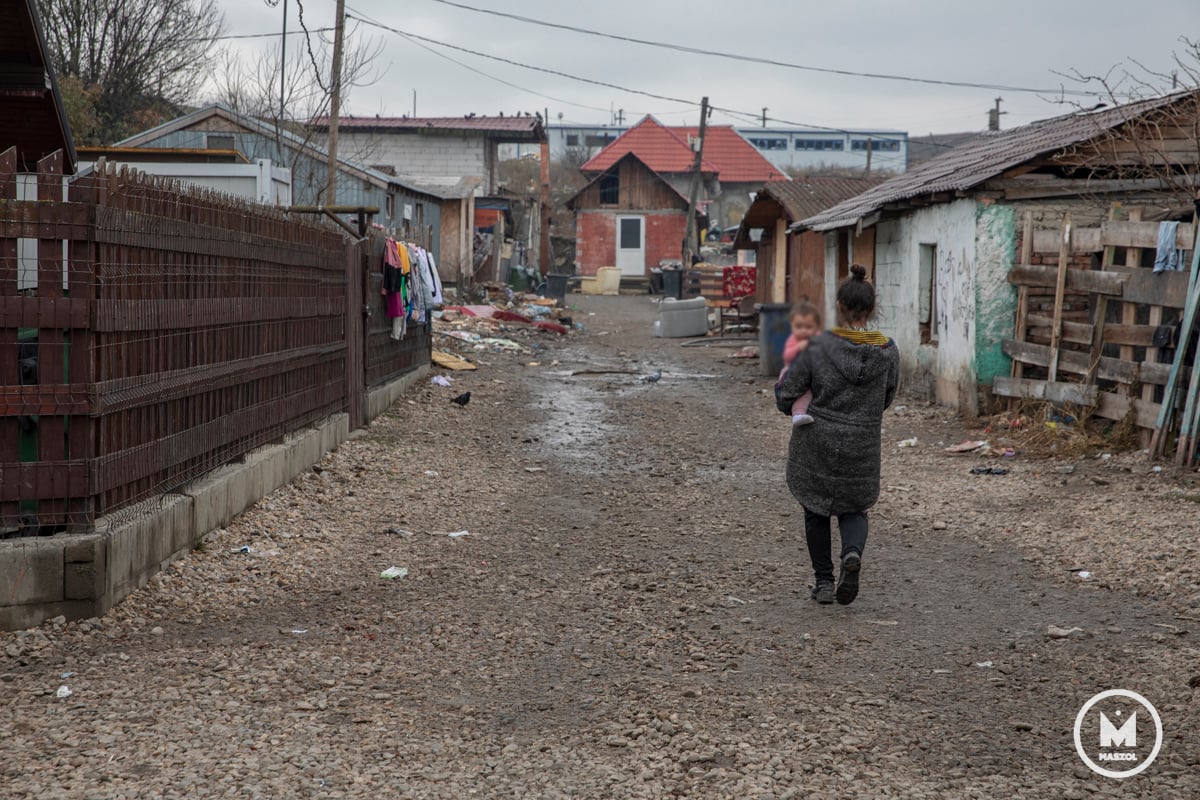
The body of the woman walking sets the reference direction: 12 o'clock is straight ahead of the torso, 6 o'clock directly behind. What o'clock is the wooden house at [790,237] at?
The wooden house is roughly at 12 o'clock from the woman walking.

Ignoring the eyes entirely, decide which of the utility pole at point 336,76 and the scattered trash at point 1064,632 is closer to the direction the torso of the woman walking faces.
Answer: the utility pole

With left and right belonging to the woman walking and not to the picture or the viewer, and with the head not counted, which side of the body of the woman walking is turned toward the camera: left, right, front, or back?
back

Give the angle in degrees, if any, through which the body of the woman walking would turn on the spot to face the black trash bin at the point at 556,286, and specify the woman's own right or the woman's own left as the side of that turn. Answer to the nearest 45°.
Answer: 0° — they already face it

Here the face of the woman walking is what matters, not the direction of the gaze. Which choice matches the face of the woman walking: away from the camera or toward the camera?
away from the camera

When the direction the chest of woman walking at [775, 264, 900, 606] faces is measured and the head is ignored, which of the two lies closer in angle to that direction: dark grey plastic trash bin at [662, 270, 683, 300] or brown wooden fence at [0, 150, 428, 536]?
the dark grey plastic trash bin
